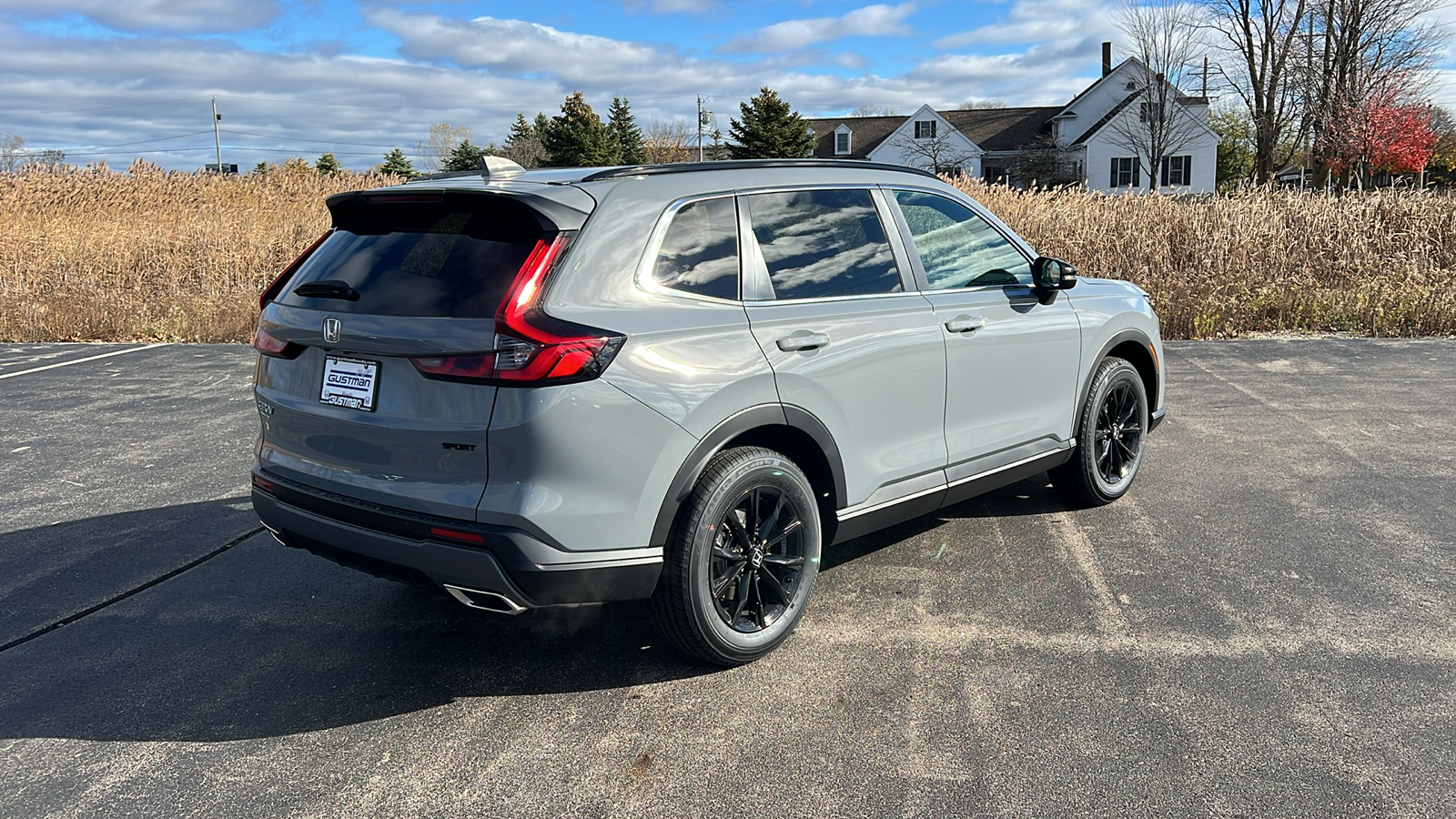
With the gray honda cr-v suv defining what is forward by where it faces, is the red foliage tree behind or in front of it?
in front

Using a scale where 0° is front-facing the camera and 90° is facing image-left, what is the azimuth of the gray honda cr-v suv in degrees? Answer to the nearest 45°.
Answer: approximately 225°
